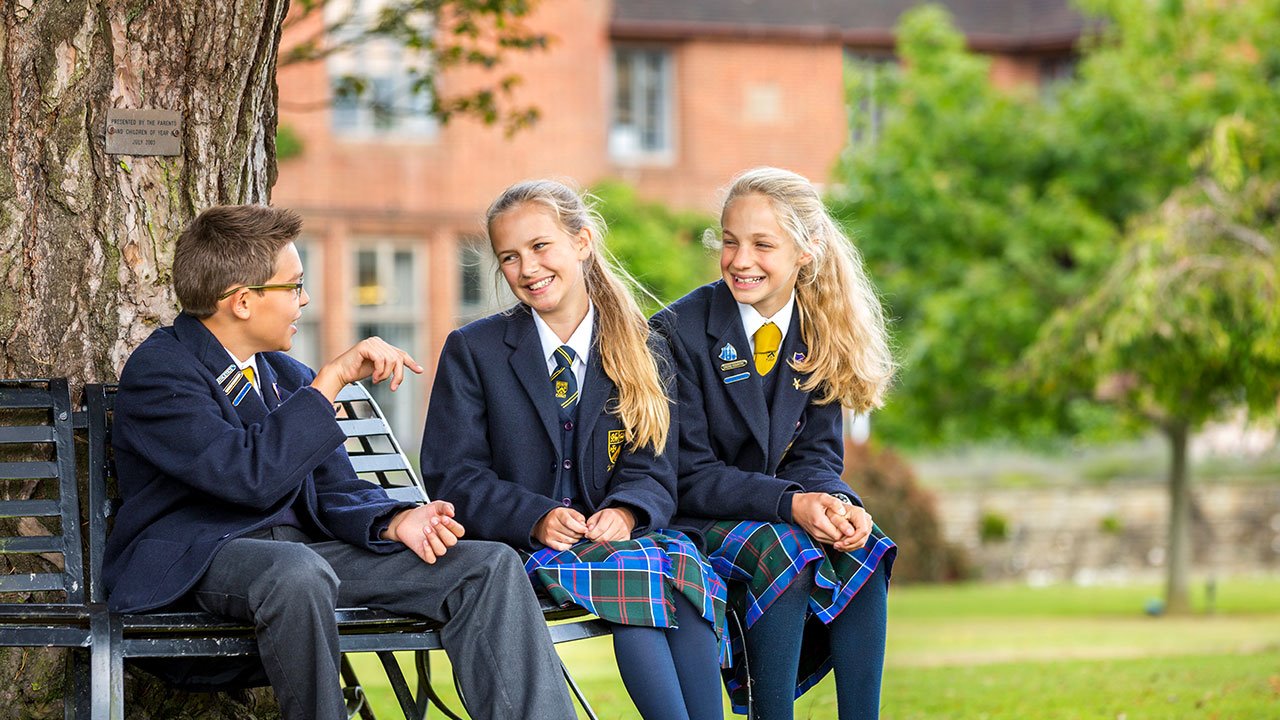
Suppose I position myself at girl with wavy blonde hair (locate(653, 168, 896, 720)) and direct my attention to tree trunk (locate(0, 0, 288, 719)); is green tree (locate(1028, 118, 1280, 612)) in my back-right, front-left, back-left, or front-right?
back-right

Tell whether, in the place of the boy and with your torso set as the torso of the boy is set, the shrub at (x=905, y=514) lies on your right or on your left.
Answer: on your left

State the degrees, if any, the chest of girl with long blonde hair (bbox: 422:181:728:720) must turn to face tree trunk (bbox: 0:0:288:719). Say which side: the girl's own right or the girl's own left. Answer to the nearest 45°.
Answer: approximately 135° to the girl's own right

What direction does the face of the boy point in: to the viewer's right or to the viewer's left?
to the viewer's right

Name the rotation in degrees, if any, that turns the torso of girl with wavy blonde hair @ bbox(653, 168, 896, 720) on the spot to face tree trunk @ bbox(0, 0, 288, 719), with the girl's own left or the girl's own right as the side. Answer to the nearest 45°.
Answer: approximately 135° to the girl's own right

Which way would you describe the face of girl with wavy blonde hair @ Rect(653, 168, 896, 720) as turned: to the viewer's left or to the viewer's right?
to the viewer's left

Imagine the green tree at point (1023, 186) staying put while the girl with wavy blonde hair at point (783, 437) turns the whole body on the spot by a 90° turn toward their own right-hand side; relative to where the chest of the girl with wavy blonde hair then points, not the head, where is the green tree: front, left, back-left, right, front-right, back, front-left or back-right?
back-right

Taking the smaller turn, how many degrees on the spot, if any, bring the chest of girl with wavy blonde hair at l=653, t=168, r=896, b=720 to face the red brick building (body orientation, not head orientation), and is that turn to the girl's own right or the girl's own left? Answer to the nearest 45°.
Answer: approximately 135° to the girl's own left
